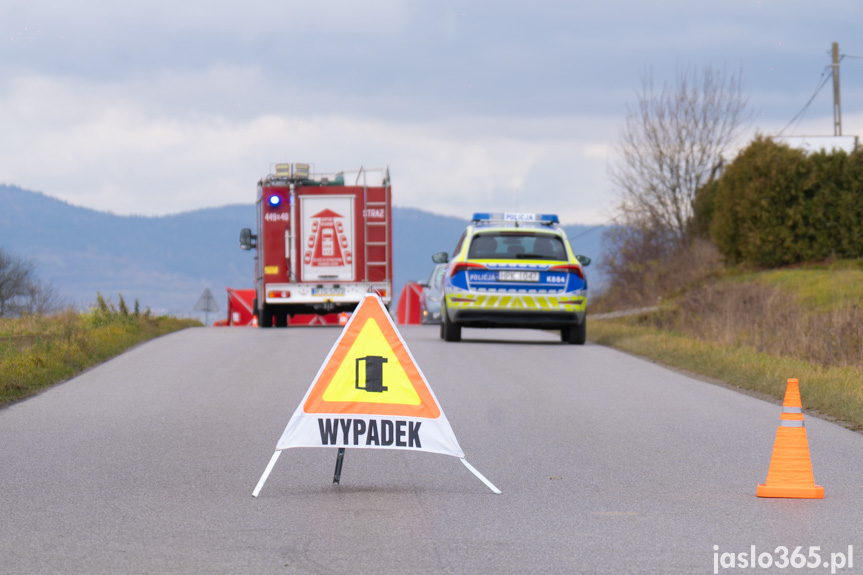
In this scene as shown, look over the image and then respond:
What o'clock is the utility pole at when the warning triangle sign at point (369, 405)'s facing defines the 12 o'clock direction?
The utility pole is roughly at 7 o'clock from the warning triangle sign.

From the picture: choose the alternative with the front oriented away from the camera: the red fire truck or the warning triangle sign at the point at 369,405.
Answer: the red fire truck

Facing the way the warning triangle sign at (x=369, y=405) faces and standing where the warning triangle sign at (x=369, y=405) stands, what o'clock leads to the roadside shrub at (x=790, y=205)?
The roadside shrub is roughly at 7 o'clock from the warning triangle sign.

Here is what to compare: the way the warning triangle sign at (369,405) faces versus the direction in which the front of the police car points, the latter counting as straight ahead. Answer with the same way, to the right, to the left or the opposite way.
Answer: the opposite way

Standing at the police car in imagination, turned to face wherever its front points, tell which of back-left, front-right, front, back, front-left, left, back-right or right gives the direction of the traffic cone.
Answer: back

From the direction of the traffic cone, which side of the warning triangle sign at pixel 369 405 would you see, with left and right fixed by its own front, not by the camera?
left

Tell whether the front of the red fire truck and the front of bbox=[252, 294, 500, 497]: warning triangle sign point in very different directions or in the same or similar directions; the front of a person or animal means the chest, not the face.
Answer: very different directions

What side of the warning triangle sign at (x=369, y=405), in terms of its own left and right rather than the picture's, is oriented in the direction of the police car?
back

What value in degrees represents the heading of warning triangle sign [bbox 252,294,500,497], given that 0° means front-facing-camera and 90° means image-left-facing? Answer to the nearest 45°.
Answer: approximately 0°

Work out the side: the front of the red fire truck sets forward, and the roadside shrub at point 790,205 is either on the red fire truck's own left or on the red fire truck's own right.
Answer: on the red fire truck's own right

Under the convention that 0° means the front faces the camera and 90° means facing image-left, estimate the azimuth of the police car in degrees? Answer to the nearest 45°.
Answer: approximately 180°
